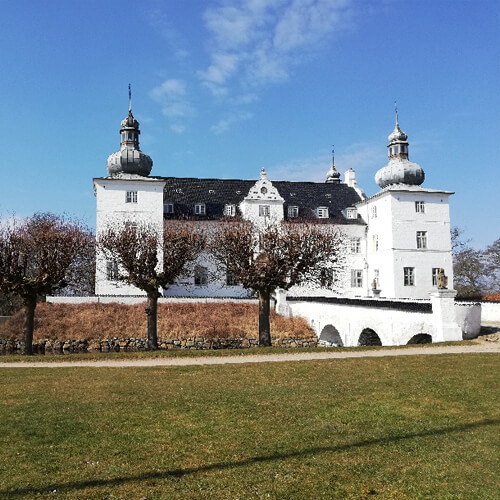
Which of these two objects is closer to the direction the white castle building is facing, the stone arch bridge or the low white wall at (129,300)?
the stone arch bridge

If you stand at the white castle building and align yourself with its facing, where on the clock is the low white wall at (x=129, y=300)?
The low white wall is roughly at 2 o'clock from the white castle building.

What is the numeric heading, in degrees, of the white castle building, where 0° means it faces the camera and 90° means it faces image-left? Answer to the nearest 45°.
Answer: approximately 0°

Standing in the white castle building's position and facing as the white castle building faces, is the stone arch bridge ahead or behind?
ahead

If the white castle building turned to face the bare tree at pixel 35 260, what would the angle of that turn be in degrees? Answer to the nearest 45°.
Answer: approximately 45° to its right

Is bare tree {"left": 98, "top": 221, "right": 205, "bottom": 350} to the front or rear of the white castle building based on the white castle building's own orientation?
to the front

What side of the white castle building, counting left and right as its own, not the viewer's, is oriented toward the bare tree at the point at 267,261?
front
